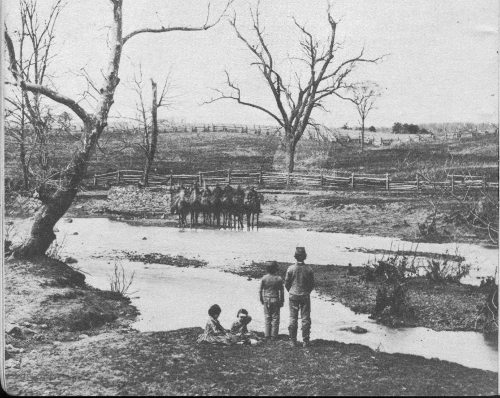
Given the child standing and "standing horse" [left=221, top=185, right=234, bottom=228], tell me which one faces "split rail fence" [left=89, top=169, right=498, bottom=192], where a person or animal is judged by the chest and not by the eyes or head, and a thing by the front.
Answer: the child standing

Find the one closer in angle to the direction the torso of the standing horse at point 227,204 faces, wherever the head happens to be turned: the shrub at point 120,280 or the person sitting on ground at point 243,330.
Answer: the person sitting on ground

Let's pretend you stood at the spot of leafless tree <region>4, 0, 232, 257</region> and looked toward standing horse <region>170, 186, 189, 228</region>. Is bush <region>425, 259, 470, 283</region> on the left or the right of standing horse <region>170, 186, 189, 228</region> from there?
right

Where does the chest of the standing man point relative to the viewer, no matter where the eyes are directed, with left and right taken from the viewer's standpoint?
facing away from the viewer

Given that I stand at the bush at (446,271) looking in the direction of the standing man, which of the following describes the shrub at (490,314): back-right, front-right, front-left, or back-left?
front-left

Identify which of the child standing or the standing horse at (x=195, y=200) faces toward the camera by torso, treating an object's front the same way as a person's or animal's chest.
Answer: the standing horse

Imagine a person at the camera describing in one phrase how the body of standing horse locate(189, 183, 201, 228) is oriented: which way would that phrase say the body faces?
toward the camera

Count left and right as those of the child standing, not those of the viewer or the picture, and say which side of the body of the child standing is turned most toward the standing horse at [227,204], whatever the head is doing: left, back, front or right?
front

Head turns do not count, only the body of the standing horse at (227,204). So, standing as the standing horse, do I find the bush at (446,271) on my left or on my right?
on my left

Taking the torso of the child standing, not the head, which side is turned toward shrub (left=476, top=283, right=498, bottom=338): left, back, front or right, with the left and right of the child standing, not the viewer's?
right

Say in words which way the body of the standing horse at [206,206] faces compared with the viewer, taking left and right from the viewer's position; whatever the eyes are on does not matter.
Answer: facing the viewer

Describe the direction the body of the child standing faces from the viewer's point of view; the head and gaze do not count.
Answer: away from the camera

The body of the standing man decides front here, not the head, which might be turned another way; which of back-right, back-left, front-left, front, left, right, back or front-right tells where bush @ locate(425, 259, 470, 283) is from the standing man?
front-right

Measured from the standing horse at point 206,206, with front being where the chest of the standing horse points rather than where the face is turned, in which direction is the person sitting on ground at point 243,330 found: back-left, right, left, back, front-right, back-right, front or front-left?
front

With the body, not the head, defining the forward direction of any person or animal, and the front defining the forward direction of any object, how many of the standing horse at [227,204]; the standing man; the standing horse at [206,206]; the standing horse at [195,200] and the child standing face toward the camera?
3

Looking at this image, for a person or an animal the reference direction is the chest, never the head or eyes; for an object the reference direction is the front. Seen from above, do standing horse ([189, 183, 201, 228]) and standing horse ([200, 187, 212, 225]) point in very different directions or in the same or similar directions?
same or similar directions
